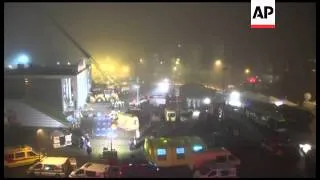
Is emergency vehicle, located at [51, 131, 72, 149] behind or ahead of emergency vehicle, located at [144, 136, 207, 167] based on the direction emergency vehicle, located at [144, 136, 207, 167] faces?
behind

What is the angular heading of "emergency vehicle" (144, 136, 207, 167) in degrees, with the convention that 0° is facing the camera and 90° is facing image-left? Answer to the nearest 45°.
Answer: approximately 270°

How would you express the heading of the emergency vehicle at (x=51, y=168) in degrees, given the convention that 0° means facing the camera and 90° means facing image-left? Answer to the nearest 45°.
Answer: approximately 90°

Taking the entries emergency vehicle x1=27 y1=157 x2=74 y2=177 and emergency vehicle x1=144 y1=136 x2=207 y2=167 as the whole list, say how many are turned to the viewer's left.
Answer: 1

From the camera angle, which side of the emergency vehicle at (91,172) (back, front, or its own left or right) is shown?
left
